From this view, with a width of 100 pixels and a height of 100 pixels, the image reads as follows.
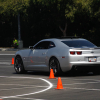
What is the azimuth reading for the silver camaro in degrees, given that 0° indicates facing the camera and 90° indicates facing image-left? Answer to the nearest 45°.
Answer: approximately 135°
